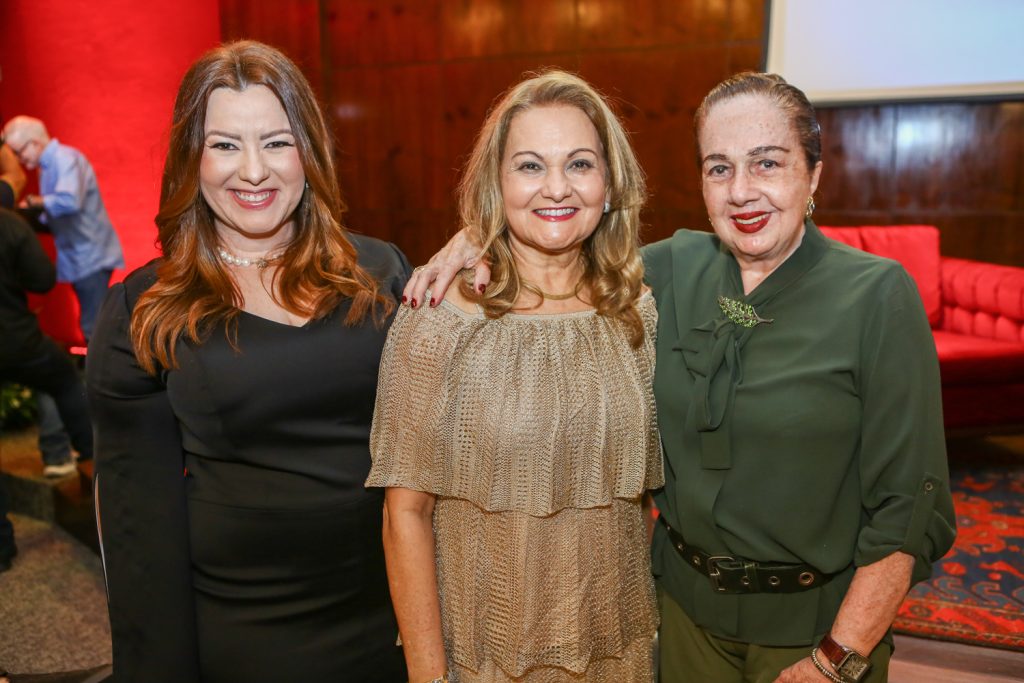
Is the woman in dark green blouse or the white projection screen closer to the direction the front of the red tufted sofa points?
the woman in dark green blouse

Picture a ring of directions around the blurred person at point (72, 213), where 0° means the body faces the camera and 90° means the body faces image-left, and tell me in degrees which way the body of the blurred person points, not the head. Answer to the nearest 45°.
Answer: approximately 90°

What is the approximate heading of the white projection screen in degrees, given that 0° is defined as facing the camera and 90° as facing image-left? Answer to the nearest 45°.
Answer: approximately 0°

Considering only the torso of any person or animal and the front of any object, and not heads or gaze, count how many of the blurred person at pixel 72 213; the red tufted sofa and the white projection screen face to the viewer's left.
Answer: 1

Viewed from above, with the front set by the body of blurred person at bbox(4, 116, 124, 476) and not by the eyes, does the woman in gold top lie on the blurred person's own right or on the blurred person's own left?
on the blurred person's own left

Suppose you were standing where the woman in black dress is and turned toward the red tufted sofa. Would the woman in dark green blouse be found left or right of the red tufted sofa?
right

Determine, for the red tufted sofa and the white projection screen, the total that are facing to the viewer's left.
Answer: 0

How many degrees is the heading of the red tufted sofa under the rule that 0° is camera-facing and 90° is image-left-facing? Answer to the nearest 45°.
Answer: approximately 0°

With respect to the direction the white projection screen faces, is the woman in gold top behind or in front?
in front

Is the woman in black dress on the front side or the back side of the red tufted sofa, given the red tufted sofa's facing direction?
on the front side
